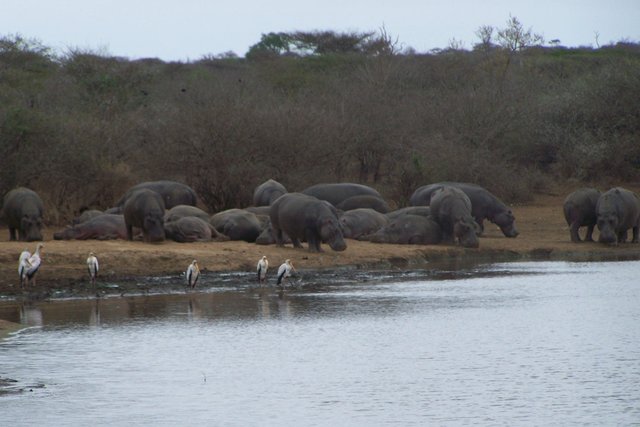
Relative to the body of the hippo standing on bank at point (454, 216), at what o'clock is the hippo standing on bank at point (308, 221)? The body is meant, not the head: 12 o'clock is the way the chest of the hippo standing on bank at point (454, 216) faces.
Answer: the hippo standing on bank at point (308, 221) is roughly at 3 o'clock from the hippo standing on bank at point (454, 216).

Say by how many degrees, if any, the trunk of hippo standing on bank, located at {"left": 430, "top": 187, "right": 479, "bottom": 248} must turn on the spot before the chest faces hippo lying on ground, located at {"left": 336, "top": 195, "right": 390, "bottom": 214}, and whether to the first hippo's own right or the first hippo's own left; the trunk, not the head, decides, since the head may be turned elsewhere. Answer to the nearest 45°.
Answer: approximately 180°

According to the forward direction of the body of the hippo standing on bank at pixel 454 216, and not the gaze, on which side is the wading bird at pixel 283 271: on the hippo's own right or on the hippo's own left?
on the hippo's own right

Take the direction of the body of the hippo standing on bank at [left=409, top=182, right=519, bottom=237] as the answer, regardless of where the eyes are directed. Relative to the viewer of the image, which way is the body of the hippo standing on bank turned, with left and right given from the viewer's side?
facing to the right of the viewer

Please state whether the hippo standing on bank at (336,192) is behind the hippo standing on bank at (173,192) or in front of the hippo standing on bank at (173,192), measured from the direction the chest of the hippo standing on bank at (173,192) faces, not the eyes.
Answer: behind

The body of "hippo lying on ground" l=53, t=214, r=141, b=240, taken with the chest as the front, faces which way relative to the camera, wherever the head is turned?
to the viewer's left

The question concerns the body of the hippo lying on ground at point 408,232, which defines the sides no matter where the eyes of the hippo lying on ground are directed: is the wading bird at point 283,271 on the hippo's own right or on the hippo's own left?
on the hippo's own left

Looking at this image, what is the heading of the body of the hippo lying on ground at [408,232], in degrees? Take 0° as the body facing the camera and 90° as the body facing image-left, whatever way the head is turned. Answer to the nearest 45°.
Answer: approximately 90°

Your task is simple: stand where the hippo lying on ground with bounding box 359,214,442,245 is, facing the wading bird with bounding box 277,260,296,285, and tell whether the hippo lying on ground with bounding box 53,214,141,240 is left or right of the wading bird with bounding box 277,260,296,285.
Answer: right

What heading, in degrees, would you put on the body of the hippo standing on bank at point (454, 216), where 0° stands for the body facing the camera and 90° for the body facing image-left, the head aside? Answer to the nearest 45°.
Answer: approximately 315°

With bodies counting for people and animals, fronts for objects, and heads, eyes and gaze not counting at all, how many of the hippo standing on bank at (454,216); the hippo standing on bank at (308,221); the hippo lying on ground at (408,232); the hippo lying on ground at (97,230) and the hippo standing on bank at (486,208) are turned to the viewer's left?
2

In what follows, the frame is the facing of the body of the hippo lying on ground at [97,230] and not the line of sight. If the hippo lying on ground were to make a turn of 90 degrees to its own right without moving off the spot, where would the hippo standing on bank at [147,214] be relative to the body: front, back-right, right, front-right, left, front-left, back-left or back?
back-right

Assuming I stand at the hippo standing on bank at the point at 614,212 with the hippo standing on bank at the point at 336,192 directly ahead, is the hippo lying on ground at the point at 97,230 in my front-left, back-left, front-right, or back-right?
front-left

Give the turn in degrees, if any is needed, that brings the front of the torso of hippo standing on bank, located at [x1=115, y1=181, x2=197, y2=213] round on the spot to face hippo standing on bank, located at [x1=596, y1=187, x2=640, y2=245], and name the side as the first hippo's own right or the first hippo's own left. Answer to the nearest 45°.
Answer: approximately 180°

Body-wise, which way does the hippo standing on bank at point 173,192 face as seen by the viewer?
to the viewer's left

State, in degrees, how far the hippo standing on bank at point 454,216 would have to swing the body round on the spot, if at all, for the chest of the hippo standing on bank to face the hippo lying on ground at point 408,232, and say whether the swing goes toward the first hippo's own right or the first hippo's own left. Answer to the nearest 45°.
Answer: approximately 135° to the first hippo's own right

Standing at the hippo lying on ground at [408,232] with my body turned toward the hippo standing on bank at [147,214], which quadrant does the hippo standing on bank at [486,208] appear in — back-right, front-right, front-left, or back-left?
back-right

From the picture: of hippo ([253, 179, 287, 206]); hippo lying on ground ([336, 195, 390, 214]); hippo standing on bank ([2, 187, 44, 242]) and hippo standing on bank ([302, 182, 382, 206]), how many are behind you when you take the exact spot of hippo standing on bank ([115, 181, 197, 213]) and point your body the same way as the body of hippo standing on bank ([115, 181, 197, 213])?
3
